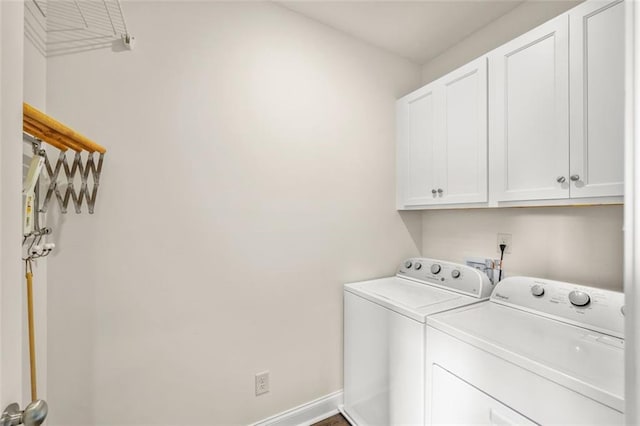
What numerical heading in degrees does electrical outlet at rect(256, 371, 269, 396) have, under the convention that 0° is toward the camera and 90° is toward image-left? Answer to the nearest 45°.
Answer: approximately 315°

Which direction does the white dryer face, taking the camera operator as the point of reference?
facing the viewer and to the left of the viewer

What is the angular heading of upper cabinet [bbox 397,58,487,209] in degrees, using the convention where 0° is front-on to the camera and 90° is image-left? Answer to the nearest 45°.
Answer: approximately 45°

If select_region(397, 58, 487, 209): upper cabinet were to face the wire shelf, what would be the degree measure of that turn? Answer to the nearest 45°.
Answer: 0° — it already faces it

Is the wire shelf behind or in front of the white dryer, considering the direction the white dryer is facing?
in front

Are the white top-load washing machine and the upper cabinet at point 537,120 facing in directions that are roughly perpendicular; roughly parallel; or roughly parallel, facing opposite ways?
roughly parallel

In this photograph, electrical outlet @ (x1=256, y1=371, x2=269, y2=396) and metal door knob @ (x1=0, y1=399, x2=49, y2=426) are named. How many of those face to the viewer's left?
0

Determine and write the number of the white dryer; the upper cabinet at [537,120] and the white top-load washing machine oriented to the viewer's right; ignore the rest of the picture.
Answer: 0

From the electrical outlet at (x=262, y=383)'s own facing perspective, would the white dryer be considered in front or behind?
in front
